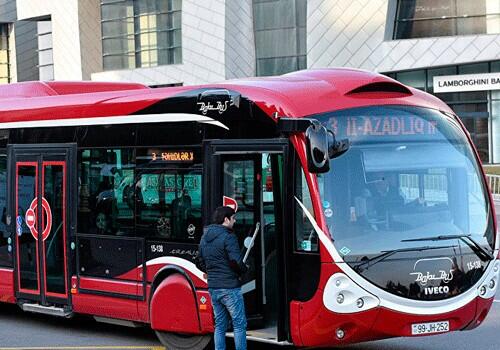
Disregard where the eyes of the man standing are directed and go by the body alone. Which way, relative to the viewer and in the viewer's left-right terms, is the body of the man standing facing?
facing away from the viewer and to the right of the viewer

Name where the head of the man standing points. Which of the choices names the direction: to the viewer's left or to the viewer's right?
to the viewer's right

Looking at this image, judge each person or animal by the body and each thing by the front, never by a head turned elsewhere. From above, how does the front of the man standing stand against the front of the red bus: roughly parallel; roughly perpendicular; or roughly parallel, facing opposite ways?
roughly perpendicular

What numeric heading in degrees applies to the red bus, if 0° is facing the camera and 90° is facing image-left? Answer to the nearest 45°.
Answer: approximately 315°

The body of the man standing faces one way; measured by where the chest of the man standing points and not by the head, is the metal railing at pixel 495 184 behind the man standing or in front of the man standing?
in front
